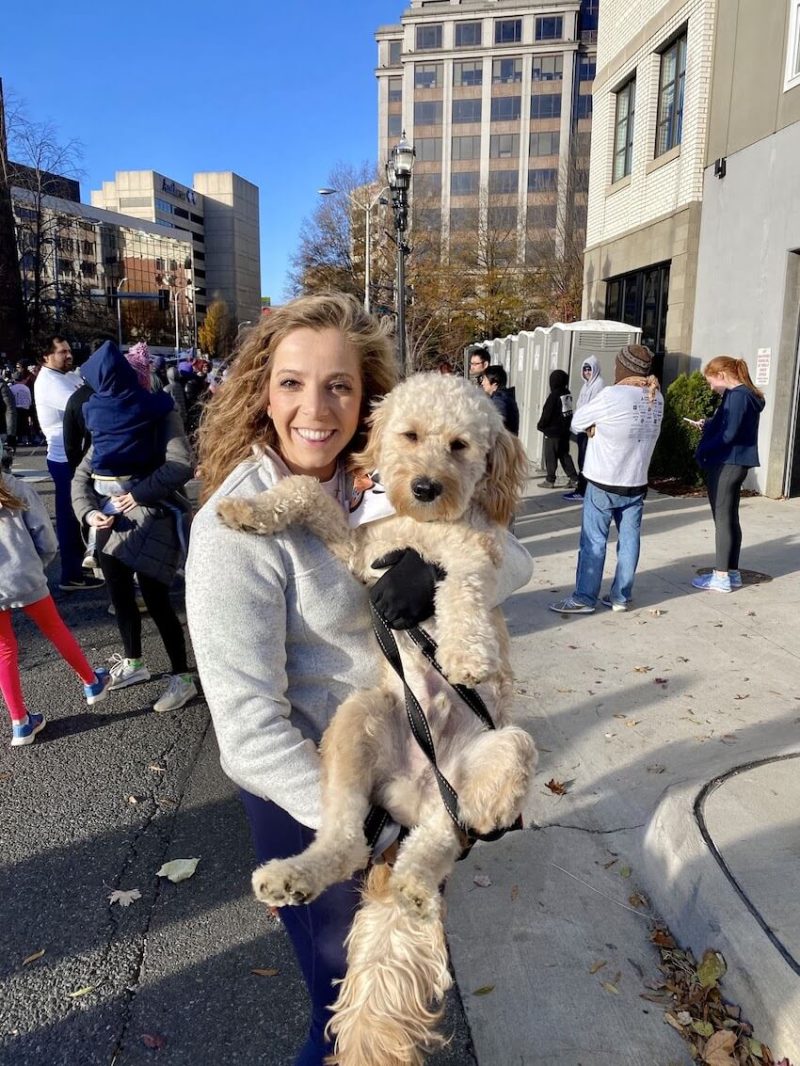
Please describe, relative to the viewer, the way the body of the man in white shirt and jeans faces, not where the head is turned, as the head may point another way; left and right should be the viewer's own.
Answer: facing away from the viewer and to the left of the viewer

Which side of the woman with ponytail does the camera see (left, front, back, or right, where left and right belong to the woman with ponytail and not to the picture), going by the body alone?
left

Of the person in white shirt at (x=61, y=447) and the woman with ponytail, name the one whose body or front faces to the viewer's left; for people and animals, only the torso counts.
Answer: the woman with ponytail

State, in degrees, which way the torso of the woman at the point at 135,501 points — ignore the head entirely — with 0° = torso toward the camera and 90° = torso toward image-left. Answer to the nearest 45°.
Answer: approximately 45°

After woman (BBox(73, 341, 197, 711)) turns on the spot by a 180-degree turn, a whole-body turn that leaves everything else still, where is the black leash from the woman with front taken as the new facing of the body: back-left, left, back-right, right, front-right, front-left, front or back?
back-right

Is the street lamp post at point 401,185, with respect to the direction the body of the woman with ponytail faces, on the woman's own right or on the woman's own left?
on the woman's own right

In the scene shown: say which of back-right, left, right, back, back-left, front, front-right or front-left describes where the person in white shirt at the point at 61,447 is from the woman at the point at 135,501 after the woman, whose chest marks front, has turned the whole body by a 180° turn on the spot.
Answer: front-left

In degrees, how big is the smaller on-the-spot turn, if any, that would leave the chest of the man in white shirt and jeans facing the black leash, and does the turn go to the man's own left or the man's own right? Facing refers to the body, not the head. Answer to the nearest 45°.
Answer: approximately 135° to the man's own left

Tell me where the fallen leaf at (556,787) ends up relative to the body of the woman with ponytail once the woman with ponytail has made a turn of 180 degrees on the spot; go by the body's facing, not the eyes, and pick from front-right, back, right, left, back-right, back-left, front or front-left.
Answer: right

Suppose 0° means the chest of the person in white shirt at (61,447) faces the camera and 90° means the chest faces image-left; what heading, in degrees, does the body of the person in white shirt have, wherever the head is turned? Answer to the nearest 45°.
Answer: approximately 270°

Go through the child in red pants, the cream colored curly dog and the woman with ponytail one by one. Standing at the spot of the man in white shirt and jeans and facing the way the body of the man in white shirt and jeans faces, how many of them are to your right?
1

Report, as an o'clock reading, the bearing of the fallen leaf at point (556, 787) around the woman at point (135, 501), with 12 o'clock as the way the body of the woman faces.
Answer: The fallen leaf is roughly at 9 o'clock from the woman.

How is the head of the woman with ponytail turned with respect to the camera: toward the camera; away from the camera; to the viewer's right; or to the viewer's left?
to the viewer's left
